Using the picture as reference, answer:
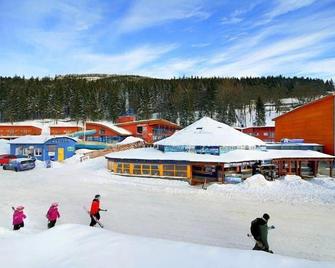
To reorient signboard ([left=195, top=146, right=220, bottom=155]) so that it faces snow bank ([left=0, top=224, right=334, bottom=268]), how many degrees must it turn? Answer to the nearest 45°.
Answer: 0° — it already faces it

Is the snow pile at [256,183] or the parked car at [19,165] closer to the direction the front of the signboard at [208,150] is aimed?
the snow pile

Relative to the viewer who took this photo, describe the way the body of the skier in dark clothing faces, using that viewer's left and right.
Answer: facing to the right of the viewer

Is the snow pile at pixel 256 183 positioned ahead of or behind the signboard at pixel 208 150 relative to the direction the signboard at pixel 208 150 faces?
ahead

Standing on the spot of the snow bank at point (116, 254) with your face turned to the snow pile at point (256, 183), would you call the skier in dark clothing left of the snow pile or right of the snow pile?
right

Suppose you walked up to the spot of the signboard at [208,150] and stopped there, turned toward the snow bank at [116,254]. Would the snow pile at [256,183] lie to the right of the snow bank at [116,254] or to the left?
left

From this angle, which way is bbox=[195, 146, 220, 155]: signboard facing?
toward the camera

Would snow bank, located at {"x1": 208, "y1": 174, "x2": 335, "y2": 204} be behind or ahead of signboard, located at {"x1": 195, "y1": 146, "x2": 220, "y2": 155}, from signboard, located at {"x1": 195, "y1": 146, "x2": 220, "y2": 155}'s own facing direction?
ahead

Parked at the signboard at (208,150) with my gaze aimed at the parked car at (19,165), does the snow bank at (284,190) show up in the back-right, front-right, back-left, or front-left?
back-left

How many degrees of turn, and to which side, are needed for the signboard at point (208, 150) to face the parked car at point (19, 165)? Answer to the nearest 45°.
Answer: approximately 90° to its right
